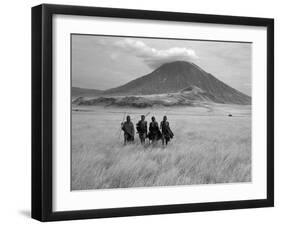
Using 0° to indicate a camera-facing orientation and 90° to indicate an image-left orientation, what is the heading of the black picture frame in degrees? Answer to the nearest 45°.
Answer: approximately 315°
